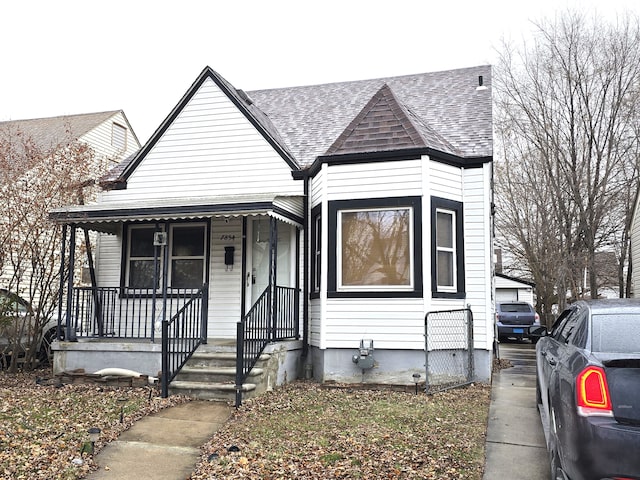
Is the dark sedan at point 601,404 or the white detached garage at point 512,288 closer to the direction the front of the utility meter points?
the dark sedan

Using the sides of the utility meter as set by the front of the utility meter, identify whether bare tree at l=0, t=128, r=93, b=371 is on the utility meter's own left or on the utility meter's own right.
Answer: on the utility meter's own right

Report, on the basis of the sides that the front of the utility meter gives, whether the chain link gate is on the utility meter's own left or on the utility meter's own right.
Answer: on the utility meter's own left

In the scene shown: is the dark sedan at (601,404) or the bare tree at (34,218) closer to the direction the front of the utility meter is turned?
the dark sedan

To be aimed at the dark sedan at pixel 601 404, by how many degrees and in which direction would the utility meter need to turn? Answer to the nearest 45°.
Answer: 0° — it already faces it

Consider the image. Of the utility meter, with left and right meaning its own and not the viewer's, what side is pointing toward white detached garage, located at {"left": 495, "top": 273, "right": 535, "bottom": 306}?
back

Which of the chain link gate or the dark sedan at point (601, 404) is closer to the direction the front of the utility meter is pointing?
the dark sedan

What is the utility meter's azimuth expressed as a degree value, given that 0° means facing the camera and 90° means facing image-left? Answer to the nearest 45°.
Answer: approximately 0°

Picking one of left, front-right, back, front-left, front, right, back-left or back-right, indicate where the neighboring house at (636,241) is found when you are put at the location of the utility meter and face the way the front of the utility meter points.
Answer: back-left

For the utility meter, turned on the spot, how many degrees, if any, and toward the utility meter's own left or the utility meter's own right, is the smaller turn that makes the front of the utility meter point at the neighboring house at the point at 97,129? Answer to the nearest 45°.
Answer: approximately 135° to the utility meter's own right
